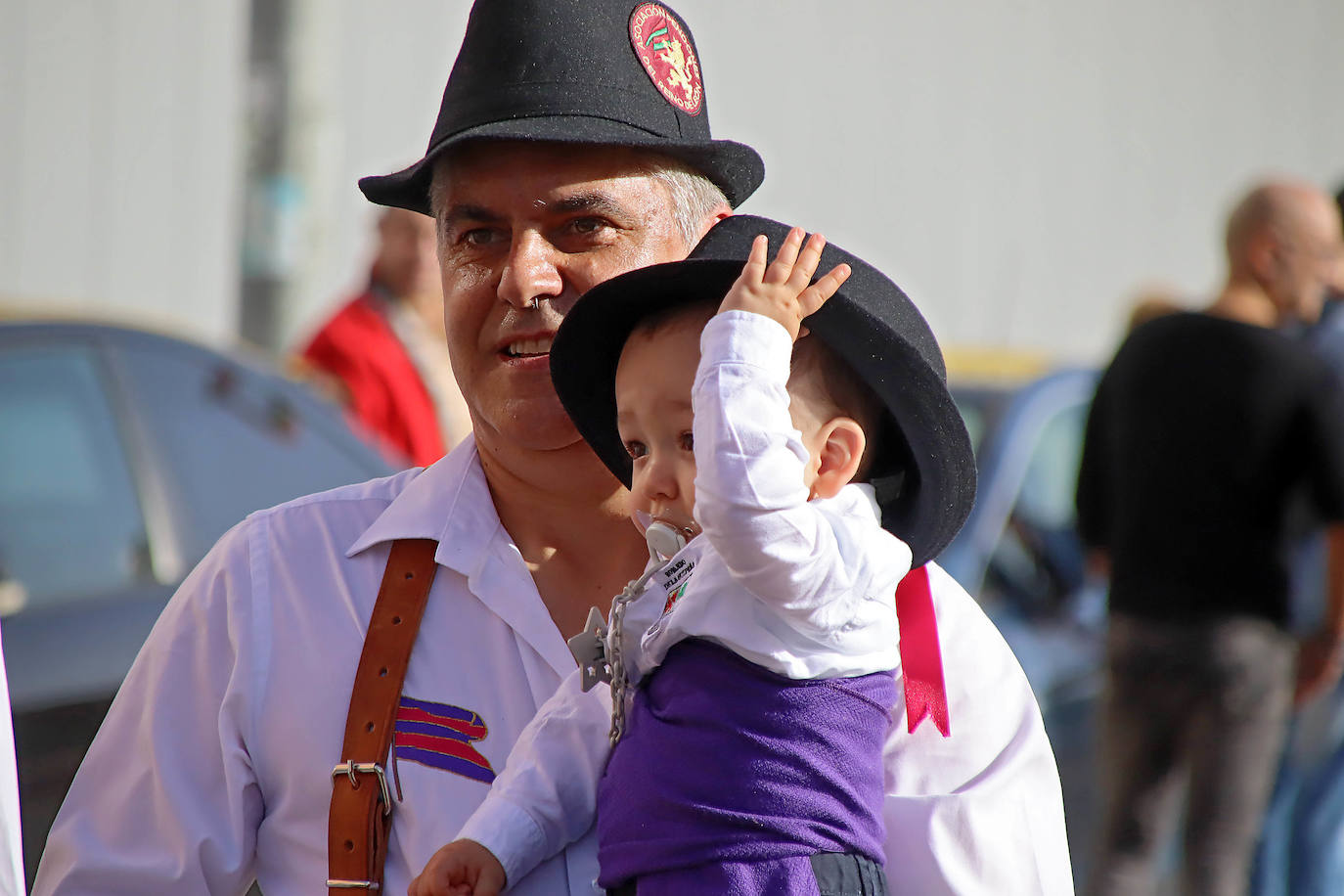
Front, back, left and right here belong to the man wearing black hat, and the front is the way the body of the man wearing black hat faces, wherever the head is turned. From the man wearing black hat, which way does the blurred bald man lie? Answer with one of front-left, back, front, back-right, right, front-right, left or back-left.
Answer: back-left

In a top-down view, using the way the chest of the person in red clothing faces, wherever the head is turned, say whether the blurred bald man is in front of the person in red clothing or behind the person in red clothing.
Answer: in front

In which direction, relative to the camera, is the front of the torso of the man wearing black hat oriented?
toward the camera

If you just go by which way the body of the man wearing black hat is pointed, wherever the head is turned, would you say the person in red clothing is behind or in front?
behind

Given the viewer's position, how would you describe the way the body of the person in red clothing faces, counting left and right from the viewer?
facing the viewer and to the right of the viewer

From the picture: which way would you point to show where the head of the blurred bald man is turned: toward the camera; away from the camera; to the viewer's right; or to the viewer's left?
to the viewer's right

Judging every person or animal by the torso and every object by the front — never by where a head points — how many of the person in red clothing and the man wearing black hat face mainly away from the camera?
0

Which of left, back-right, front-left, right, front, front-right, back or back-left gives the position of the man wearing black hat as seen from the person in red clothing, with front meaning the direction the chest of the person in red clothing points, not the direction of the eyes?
front-right
